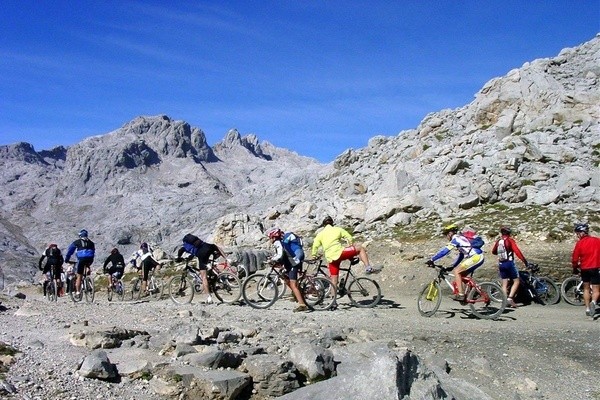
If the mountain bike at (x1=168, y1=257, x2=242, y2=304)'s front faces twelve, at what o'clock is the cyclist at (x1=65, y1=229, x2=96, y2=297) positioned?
The cyclist is roughly at 1 o'clock from the mountain bike.

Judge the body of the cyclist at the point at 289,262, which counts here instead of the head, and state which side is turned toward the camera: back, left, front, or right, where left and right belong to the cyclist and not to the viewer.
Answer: left

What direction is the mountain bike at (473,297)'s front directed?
to the viewer's left

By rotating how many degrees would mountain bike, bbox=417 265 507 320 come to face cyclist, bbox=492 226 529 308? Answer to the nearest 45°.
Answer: approximately 135° to its right

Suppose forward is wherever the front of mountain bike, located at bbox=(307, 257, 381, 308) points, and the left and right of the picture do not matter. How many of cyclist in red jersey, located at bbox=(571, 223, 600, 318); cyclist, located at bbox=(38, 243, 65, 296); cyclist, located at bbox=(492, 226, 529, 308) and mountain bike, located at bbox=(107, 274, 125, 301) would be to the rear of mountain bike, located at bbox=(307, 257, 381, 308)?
2

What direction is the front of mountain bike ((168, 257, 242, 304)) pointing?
to the viewer's left
